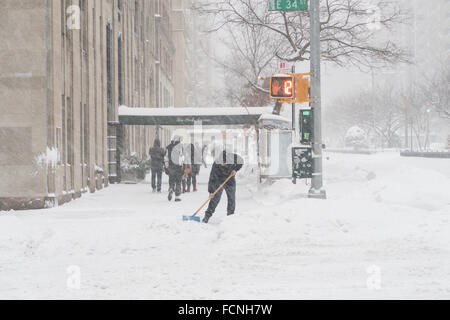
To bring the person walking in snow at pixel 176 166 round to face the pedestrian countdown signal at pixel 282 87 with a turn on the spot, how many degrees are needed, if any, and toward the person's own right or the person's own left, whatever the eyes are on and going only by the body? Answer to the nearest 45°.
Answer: approximately 135° to the person's own right

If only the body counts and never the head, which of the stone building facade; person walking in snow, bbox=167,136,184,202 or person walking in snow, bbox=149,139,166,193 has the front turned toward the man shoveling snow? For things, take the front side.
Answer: the stone building facade

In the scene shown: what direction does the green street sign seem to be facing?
toward the camera

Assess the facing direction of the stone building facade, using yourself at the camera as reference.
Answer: facing the viewer and to the right of the viewer

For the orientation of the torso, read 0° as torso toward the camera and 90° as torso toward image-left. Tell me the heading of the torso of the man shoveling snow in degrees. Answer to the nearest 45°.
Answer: approximately 45°

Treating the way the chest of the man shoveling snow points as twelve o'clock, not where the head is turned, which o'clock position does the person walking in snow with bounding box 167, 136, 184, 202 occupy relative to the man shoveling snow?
The person walking in snow is roughly at 4 o'clock from the man shoveling snow.

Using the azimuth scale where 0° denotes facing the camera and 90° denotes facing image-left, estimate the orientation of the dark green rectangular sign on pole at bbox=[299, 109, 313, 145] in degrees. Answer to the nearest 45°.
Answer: approximately 0°

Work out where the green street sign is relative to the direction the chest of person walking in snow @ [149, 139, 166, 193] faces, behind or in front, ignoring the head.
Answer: behind

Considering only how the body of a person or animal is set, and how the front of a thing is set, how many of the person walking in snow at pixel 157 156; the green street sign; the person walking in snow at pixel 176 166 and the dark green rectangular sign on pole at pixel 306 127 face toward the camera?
2

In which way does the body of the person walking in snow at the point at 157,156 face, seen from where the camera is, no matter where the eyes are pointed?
away from the camera

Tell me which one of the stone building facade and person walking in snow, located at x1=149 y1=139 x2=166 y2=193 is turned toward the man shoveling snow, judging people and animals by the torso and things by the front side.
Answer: the stone building facade

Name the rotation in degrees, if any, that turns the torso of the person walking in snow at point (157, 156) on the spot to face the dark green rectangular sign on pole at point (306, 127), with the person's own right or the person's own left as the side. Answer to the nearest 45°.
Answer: approximately 135° to the person's own right

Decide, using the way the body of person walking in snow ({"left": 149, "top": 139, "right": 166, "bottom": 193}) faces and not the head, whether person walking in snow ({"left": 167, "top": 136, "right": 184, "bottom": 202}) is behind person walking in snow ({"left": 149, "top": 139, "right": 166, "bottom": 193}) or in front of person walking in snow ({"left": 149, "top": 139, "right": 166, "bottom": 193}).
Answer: behind

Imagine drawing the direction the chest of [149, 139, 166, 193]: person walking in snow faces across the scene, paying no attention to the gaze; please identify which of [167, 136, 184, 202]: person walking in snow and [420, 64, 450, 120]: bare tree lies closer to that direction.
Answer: the bare tree

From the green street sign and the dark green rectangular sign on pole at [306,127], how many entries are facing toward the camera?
2

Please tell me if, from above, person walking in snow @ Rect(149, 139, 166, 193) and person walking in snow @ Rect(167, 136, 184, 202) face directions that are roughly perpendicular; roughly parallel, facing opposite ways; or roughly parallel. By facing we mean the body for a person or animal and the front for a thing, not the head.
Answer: roughly parallel
